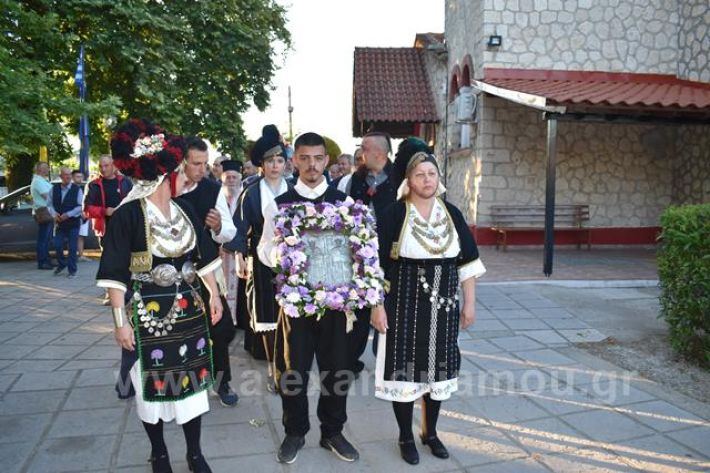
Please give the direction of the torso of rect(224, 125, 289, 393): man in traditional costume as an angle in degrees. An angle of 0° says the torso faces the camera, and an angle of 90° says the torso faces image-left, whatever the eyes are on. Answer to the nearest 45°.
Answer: approximately 315°

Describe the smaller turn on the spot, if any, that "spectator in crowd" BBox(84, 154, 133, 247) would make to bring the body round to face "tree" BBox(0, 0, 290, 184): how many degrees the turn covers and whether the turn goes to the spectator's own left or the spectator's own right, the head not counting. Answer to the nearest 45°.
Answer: approximately 180°

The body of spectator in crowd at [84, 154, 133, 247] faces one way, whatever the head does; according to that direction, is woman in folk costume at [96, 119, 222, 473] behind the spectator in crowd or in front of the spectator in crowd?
in front

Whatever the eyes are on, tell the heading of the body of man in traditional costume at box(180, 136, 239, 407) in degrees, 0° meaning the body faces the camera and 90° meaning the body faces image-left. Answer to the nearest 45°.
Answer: approximately 315°

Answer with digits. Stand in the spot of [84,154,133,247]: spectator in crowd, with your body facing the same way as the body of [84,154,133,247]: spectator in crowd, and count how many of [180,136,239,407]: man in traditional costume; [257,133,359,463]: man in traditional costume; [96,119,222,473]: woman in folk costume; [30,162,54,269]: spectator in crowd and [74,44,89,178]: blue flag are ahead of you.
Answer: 3
